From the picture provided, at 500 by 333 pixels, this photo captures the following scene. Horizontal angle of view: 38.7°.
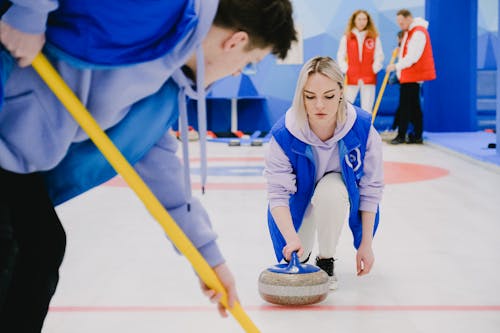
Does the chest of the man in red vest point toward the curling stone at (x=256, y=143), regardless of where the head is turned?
yes

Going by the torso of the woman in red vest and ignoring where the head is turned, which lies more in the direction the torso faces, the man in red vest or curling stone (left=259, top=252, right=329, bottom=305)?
the curling stone

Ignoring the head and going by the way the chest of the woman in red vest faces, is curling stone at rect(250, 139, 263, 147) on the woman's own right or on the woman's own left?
on the woman's own right

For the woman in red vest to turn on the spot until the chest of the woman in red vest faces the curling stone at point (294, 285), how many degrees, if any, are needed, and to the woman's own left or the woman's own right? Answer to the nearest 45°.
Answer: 0° — they already face it

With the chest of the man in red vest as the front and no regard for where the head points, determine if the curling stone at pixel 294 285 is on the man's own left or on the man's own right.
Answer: on the man's own left

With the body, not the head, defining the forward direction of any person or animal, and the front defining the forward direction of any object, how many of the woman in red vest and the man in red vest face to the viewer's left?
1

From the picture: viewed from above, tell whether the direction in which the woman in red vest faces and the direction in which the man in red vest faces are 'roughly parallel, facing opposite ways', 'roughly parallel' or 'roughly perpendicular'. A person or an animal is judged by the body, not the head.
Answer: roughly perpendicular

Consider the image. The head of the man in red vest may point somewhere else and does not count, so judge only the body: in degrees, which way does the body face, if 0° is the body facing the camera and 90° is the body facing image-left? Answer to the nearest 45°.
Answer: approximately 90°

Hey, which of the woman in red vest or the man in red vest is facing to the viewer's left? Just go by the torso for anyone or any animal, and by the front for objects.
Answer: the man in red vest
